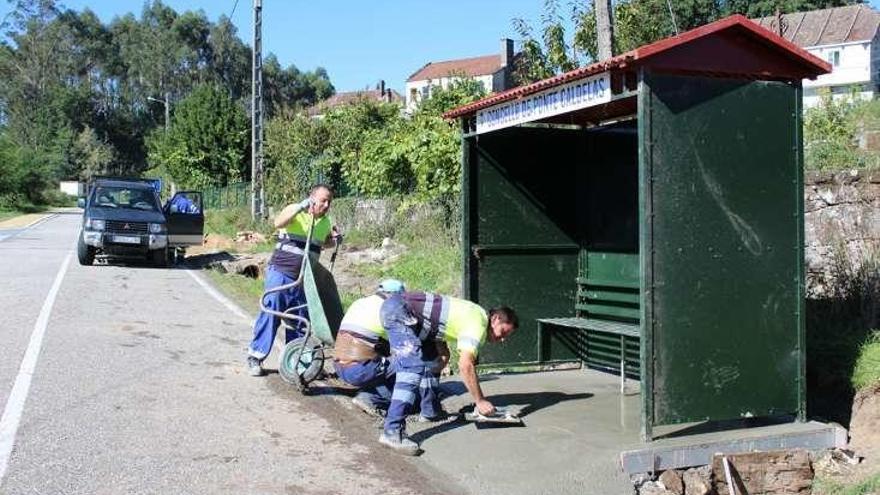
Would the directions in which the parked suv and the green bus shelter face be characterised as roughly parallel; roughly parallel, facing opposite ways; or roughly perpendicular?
roughly perpendicular

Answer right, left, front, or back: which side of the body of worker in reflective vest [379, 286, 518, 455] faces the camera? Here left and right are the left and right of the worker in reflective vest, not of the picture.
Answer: right

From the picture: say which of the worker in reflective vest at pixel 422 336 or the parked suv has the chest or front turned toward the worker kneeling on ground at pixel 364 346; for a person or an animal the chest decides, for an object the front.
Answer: the parked suv

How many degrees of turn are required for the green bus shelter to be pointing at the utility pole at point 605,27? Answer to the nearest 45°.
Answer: approximately 135° to its right

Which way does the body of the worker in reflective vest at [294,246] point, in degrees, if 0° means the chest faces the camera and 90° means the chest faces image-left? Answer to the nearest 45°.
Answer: approximately 315°

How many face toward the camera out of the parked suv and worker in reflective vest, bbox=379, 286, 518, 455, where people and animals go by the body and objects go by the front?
1

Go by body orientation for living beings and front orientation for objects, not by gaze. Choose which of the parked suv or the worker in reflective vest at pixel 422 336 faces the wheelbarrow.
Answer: the parked suv

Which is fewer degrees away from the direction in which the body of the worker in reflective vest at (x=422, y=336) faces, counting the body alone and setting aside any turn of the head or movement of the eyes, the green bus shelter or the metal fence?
the green bus shelter

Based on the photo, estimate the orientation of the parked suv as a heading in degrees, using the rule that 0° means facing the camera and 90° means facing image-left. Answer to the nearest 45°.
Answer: approximately 0°

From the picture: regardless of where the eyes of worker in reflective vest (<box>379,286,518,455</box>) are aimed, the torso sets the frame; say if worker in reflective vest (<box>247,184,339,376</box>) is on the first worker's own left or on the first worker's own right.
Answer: on the first worker's own left

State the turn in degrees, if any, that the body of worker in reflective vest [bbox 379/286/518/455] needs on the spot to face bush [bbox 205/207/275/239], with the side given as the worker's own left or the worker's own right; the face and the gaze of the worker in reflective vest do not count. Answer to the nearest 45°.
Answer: approximately 90° to the worker's own left

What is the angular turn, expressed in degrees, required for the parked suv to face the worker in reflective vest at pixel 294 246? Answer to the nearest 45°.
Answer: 0° — it already faces them

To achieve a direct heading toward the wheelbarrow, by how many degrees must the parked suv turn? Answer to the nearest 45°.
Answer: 0° — it already faces it
